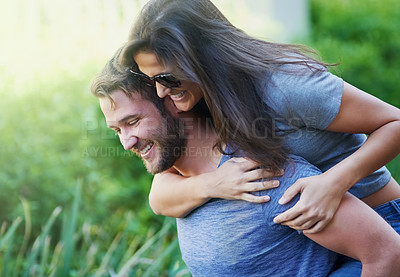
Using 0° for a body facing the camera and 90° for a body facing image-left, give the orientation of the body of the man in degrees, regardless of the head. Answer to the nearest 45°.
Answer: approximately 45°
